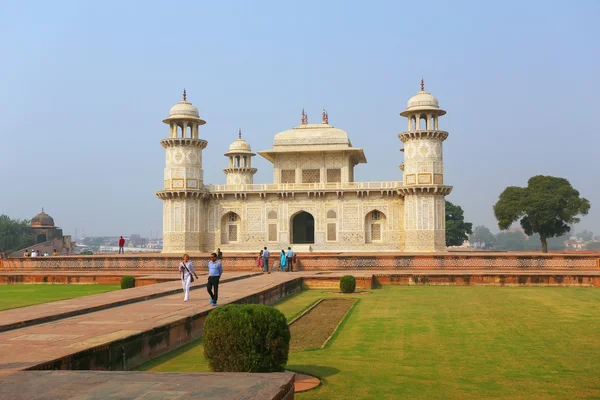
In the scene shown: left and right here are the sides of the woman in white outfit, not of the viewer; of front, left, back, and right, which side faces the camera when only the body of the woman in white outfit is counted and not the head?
front

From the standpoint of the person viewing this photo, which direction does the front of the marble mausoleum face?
facing the viewer

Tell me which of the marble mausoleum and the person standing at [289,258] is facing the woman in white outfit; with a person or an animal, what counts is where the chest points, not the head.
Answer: the marble mausoleum

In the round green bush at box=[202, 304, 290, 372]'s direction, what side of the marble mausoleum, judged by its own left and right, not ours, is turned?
front

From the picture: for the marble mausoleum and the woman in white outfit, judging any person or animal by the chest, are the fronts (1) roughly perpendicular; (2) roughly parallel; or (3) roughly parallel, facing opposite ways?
roughly parallel

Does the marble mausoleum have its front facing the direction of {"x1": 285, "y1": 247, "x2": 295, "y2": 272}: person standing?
yes

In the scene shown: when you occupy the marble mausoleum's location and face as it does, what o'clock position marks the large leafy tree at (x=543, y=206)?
The large leafy tree is roughly at 8 o'clock from the marble mausoleum.

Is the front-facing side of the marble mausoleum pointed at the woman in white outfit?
yes

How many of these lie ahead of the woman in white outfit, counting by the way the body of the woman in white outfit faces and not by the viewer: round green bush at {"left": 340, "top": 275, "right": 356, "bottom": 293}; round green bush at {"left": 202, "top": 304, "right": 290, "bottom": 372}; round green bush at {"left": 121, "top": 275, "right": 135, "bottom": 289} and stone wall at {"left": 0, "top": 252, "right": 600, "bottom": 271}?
1

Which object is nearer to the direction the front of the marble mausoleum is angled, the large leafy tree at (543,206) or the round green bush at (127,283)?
the round green bush
